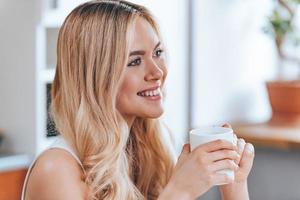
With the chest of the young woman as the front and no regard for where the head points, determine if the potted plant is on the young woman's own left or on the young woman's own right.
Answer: on the young woman's own left

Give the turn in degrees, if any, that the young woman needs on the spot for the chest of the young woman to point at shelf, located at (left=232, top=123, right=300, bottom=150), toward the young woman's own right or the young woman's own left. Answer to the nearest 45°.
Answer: approximately 90° to the young woman's own left

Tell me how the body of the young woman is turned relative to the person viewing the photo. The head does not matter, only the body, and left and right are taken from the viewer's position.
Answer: facing the viewer and to the right of the viewer

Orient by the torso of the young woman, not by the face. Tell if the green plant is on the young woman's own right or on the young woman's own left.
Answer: on the young woman's own left
